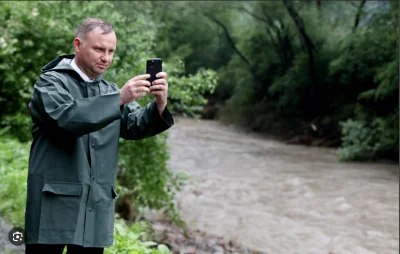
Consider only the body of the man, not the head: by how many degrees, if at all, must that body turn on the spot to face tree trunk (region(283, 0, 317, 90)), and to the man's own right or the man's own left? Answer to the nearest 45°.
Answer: approximately 90° to the man's own left

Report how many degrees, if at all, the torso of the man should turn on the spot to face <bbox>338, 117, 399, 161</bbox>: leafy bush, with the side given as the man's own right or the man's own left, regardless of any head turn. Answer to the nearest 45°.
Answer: approximately 90° to the man's own left

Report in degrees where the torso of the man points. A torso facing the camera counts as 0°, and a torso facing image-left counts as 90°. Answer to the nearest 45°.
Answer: approximately 315°
